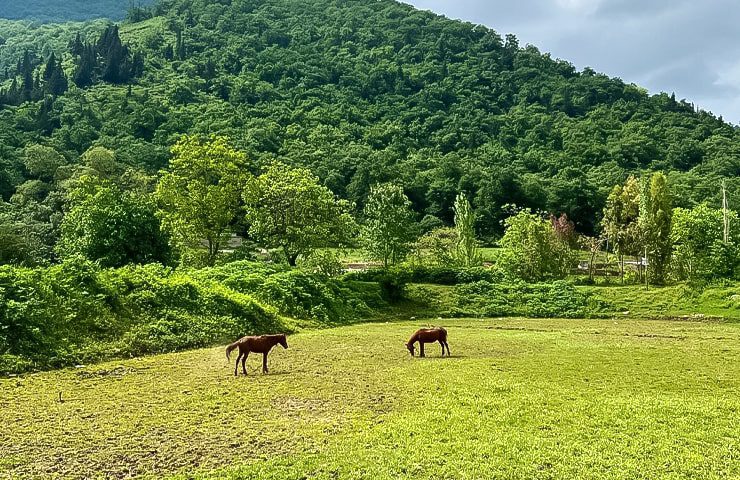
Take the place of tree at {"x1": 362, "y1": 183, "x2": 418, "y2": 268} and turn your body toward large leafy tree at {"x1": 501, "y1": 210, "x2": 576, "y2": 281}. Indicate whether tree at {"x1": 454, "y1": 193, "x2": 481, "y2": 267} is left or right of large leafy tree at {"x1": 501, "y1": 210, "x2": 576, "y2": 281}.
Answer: left

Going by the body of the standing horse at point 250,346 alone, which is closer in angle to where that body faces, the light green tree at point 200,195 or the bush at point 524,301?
the bush

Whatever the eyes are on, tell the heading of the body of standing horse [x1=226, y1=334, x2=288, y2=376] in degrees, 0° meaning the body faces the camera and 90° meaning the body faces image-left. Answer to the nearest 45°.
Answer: approximately 270°

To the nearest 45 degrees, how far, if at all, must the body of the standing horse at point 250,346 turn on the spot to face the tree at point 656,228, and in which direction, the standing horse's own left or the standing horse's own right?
approximately 45° to the standing horse's own left

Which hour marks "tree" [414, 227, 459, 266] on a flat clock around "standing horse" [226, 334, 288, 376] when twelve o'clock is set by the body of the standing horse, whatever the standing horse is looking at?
The tree is roughly at 10 o'clock from the standing horse.

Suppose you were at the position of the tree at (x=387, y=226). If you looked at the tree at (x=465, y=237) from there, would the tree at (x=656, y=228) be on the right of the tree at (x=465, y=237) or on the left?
right

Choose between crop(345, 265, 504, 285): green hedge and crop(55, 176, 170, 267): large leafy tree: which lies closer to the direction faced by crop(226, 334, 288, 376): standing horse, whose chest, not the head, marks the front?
the green hedge

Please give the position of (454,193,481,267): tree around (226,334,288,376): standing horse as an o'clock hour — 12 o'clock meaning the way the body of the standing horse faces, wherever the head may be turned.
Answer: The tree is roughly at 10 o'clock from the standing horse.

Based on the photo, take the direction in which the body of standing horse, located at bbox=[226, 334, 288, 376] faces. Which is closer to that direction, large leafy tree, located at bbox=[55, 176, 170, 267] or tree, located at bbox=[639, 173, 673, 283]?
the tree

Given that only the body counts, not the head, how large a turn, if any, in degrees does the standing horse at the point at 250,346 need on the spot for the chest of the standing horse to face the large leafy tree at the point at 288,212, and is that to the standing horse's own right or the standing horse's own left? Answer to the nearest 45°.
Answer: approximately 90° to the standing horse's own left

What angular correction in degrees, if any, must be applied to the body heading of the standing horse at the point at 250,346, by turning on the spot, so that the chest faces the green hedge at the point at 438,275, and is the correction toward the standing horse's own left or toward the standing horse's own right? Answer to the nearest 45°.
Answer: approximately 45° to the standing horse's own left

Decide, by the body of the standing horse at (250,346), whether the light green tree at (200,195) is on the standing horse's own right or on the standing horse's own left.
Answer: on the standing horse's own left

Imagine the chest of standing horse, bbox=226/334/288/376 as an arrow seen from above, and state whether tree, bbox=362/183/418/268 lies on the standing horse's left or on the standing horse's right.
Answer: on the standing horse's left
